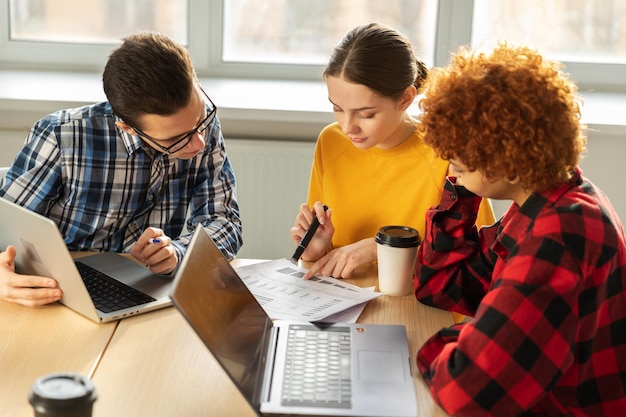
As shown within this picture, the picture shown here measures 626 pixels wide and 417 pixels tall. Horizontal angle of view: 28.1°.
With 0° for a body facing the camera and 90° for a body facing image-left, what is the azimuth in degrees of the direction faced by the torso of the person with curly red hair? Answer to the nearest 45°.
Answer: approximately 90°

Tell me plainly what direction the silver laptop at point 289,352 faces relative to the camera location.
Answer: facing to the right of the viewer

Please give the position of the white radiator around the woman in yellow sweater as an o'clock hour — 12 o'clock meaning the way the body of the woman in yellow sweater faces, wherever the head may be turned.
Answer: The white radiator is roughly at 4 o'clock from the woman in yellow sweater.
